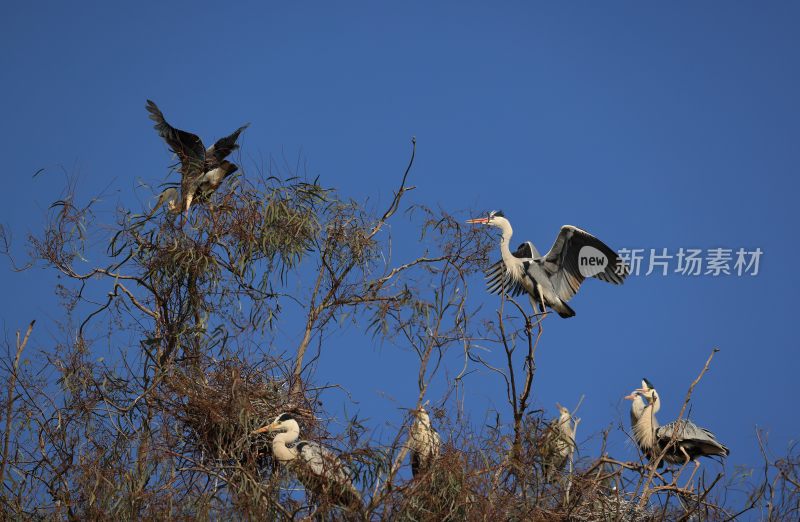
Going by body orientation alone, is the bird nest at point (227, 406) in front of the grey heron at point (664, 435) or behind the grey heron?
in front

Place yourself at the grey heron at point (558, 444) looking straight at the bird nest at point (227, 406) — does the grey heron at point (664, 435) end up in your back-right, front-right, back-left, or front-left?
back-left

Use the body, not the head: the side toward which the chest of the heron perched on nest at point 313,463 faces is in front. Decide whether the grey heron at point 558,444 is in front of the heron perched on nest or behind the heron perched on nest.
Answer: behind

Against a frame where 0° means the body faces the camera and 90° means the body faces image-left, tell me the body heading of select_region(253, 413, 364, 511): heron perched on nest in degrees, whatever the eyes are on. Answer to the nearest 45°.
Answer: approximately 90°

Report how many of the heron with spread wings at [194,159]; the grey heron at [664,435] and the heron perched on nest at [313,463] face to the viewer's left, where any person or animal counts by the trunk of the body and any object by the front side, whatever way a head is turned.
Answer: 3

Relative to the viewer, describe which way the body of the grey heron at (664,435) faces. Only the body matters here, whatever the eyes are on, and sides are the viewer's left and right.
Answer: facing to the left of the viewer

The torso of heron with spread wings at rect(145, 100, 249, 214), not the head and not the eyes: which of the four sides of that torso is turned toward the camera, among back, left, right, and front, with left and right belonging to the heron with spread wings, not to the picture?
left

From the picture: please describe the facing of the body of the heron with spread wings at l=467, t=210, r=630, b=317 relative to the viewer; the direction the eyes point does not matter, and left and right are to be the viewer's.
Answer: facing the viewer and to the left of the viewer
